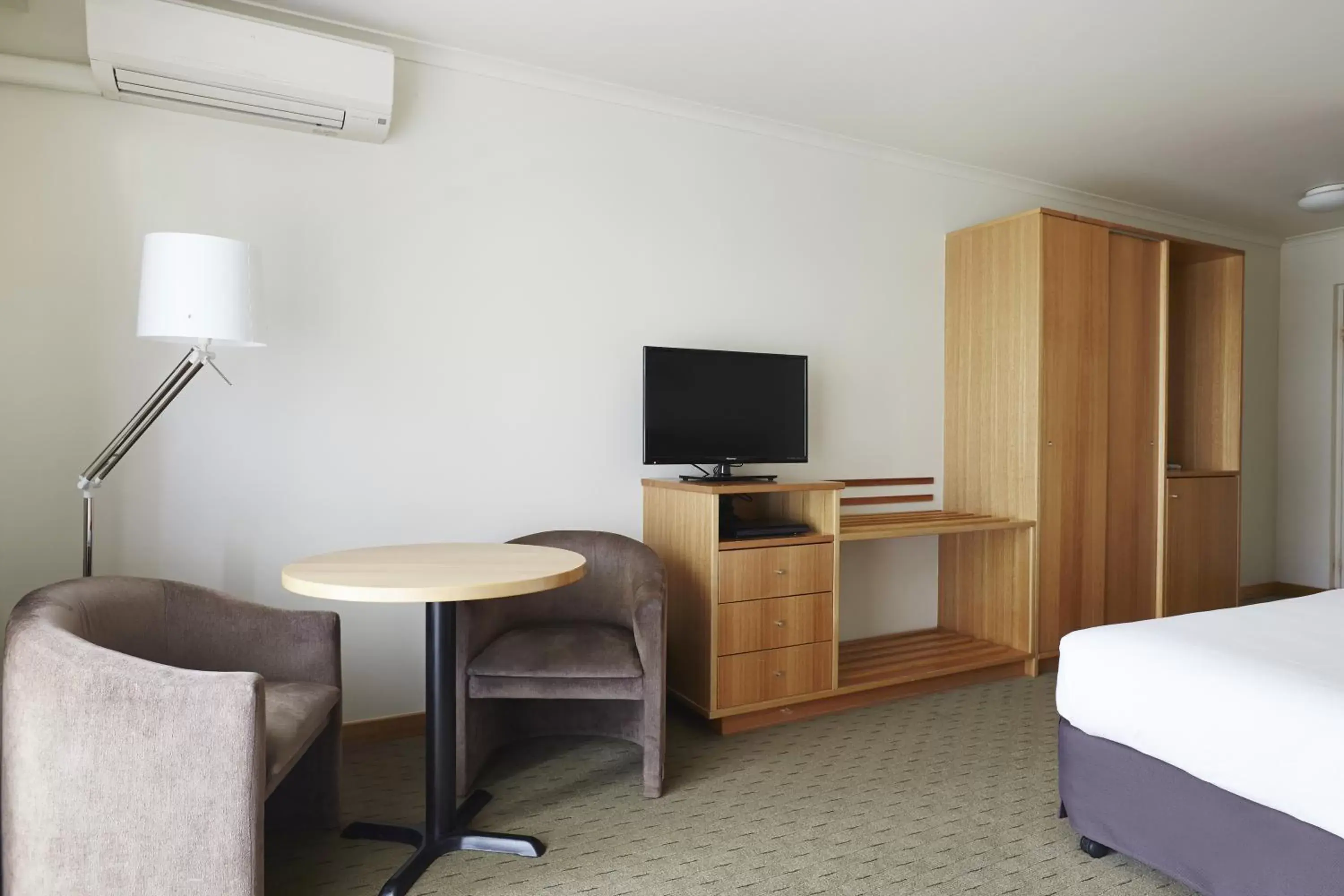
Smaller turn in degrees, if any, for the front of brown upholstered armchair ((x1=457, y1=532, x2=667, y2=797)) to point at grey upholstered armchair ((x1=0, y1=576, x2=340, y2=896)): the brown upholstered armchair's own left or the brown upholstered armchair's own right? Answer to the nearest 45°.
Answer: approximately 45° to the brown upholstered armchair's own right

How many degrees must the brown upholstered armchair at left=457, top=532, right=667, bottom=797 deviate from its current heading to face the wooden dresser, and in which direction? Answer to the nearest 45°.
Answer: approximately 135° to its left

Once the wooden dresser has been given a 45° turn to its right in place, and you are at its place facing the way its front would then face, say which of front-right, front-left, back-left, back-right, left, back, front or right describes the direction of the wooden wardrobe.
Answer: back-left

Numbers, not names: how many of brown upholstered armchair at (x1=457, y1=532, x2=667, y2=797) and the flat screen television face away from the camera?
0

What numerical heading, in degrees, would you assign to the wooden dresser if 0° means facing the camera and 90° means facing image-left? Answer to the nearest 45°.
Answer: approximately 315°

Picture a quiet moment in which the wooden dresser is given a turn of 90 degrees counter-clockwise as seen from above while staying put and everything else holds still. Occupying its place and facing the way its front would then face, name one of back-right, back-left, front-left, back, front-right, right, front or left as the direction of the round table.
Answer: back

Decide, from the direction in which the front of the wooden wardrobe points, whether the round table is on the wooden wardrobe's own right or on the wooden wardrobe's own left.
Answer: on the wooden wardrobe's own right

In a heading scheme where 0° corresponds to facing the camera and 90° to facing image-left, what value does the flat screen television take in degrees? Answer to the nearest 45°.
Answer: approximately 315°

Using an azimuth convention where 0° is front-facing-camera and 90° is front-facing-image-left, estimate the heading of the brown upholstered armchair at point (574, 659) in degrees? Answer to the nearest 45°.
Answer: approximately 0°

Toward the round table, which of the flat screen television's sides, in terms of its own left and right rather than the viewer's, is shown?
right

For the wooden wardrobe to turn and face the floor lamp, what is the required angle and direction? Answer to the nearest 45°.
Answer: approximately 90° to its right
